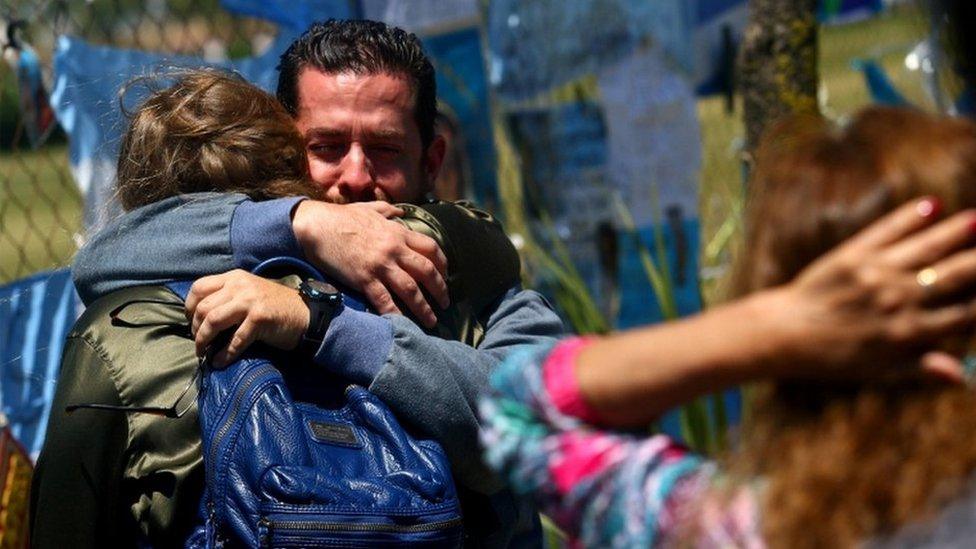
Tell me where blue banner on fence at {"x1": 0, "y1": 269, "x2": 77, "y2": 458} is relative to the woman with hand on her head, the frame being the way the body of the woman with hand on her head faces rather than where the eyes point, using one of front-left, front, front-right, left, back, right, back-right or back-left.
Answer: front-left

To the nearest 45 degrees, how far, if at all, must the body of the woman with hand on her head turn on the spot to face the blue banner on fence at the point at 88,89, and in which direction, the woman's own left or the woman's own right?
approximately 45° to the woman's own left

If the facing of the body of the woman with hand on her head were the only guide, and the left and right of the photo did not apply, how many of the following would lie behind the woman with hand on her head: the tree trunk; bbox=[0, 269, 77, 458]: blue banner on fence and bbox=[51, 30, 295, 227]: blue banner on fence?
0

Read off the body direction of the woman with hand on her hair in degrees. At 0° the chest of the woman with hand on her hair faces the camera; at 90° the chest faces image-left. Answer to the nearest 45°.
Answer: approximately 180°

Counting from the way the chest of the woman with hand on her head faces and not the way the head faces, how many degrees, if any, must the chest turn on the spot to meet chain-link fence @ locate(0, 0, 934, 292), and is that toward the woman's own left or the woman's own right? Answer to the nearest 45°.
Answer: approximately 45° to the woman's own left

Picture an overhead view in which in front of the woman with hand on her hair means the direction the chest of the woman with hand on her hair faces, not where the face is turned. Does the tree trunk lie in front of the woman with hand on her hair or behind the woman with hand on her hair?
in front

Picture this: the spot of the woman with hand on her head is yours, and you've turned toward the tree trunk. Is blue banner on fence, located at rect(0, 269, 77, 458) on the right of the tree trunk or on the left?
left
